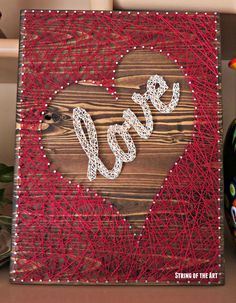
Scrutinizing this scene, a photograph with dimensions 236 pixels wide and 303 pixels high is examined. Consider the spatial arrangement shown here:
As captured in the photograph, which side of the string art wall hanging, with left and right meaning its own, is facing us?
front
